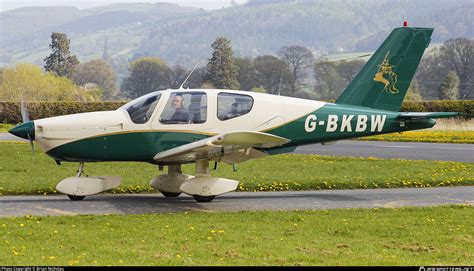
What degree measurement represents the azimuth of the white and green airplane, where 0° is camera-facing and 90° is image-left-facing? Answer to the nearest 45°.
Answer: approximately 90°

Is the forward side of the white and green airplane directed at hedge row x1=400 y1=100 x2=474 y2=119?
no
